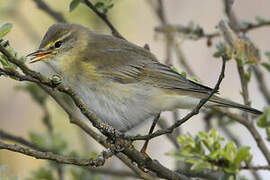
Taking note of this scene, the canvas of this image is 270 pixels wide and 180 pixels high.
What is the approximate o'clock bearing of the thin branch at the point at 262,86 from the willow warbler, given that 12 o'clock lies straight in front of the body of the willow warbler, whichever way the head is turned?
The thin branch is roughly at 6 o'clock from the willow warbler.

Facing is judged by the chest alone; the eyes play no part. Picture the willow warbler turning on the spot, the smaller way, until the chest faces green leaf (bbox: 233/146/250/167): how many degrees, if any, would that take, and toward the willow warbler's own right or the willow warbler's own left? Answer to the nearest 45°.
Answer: approximately 135° to the willow warbler's own left

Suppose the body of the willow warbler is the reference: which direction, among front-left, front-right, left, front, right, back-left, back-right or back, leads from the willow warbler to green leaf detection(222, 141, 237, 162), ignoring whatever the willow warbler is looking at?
back-left

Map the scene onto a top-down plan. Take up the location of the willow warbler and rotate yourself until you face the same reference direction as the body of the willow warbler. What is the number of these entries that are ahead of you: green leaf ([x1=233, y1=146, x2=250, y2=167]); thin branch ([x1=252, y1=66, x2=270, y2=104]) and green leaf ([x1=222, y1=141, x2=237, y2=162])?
0

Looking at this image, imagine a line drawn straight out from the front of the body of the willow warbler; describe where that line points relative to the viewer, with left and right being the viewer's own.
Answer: facing to the left of the viewer
